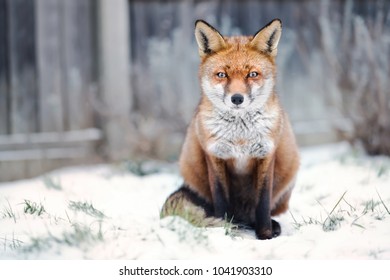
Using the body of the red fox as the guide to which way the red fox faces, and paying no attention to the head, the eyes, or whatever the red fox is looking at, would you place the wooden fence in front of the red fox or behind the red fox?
behind

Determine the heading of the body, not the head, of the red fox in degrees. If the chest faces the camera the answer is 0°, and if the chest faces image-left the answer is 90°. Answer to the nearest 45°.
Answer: approximately 0°
